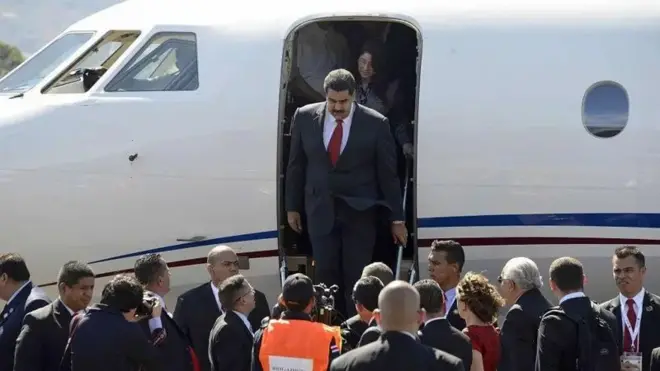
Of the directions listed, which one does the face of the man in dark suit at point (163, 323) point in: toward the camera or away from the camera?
away from the camera

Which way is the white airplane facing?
to the viewer's left

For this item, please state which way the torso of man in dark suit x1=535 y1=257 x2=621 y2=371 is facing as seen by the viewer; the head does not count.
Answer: away from the camera

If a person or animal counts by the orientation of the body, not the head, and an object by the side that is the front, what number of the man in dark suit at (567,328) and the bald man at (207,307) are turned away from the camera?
1

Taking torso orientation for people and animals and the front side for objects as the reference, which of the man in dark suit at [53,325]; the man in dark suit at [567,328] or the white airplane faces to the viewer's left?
the white airplane

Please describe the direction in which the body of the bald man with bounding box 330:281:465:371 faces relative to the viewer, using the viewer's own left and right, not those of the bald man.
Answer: facing away from the viewer

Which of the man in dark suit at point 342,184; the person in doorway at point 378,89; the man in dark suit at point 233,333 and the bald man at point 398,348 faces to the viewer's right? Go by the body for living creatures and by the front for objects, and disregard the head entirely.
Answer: the man in dark suit at point 233,333

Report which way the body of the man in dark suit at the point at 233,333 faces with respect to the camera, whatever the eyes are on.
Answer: to the viewer's right

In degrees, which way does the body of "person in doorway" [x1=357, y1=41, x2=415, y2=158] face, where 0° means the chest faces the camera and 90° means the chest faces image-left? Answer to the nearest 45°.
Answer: approximately 45°
